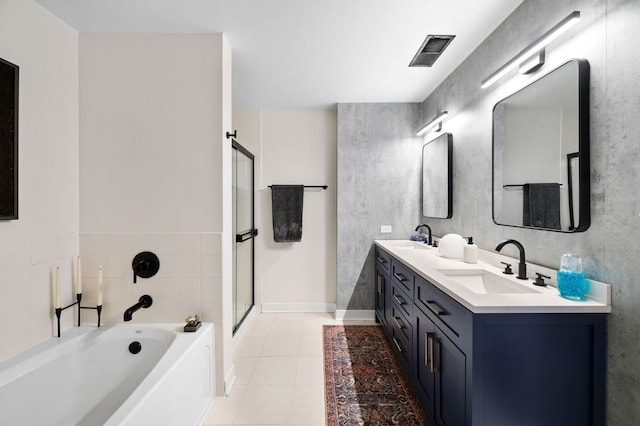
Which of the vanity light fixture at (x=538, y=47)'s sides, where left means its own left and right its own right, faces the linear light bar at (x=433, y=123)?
right

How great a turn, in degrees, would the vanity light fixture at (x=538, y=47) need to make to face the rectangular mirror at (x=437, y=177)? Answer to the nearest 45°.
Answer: approximately 90° to its right

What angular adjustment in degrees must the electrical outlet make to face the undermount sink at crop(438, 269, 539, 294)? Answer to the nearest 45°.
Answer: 0° — it already faces it

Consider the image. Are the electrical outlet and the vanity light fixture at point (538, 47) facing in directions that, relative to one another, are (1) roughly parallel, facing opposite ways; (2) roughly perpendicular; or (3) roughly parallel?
roughly perpendicular

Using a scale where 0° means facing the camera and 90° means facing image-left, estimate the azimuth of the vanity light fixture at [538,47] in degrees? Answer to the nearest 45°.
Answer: approximately 45°

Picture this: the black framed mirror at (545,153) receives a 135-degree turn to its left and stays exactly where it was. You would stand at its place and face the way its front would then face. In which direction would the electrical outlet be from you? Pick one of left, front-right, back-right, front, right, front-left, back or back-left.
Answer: back-left

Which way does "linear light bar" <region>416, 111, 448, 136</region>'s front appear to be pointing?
to the viewer's left

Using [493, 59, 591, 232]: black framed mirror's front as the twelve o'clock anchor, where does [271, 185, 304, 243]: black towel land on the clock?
The black towel is roughly at 2 o'clock from the black framed mirror.

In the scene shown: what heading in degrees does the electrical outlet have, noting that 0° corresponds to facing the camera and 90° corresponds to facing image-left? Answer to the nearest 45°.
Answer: approximately 0°

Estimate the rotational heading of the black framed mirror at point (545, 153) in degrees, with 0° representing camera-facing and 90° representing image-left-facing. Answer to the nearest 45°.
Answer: approximately 45°

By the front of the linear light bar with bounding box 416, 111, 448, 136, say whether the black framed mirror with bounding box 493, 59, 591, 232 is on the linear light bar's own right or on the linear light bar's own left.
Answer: on the linear light bar's own left

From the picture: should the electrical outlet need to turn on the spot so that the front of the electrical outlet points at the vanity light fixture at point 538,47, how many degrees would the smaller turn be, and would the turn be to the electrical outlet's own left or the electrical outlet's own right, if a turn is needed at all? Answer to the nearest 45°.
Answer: approximately 45° to the electrical outlet's own left

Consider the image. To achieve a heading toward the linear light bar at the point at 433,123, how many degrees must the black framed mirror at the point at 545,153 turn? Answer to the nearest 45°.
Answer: approximately 90° to its right
